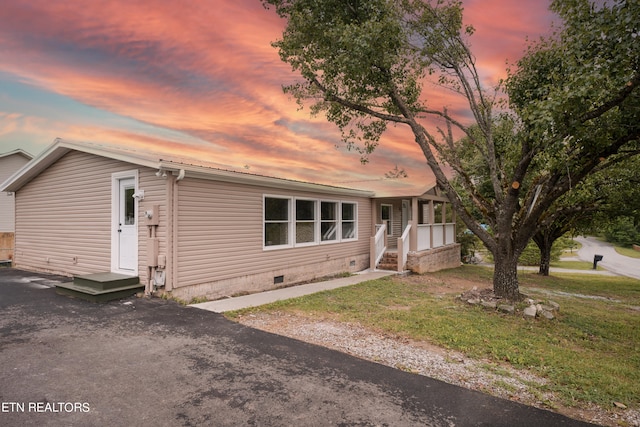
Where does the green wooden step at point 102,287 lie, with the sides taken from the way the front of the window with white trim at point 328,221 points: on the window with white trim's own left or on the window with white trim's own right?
on the window with white trim's own right

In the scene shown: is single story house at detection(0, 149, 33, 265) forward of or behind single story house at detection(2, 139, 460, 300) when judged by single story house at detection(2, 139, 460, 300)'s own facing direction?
behind

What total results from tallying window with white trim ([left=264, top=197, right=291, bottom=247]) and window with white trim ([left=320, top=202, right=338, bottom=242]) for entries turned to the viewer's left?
0

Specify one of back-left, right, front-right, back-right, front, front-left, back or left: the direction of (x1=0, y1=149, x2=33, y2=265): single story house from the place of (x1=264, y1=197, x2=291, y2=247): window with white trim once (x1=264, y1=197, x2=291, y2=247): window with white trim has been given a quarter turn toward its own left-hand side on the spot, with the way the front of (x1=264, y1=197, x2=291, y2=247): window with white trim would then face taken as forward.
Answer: left

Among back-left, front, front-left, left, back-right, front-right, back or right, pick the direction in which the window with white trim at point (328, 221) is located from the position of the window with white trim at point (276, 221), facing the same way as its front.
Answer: left

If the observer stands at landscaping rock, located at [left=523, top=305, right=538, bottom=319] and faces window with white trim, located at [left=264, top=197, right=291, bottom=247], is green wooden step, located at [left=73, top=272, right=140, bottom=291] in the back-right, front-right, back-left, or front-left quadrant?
front-left

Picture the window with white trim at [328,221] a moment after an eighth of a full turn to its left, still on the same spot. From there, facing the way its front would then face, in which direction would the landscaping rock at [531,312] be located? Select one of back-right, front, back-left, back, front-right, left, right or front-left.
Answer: front-right

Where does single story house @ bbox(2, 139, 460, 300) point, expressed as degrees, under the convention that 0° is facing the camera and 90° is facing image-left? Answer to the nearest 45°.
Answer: approximately 315°

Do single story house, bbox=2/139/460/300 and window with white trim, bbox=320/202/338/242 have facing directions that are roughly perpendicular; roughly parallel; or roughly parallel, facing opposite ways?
roughly parallel

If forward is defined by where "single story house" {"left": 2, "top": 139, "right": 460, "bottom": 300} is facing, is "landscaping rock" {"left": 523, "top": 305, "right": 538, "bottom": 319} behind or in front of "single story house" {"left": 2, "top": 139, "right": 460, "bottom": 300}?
in front

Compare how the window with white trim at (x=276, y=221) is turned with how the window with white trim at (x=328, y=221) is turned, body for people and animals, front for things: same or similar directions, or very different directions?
same or similar directions

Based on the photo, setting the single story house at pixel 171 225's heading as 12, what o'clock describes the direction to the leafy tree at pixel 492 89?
The leafy tree is roughly at 11 o'clock from the single story house.

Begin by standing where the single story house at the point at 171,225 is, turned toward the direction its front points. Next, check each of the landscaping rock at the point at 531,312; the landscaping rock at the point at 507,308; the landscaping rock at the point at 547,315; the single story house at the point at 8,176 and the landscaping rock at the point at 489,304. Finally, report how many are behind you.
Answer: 1

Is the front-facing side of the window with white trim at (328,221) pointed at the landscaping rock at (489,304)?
yes

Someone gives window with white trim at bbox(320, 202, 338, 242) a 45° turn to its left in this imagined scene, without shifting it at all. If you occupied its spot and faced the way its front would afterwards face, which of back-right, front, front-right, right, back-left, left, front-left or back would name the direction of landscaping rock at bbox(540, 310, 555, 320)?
front-right

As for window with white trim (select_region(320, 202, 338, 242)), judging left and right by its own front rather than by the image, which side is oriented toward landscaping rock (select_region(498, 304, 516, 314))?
front

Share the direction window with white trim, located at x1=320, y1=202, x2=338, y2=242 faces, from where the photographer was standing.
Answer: facing the viewer and to the right of the viewer
